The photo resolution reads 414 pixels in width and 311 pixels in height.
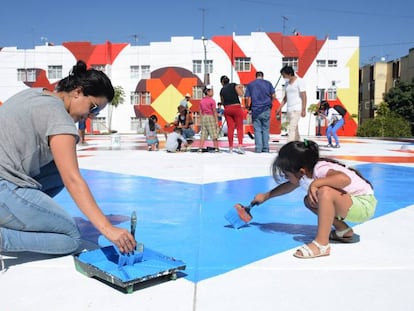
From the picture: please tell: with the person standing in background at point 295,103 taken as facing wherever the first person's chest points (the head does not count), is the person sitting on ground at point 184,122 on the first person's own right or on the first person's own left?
on the first person's own right

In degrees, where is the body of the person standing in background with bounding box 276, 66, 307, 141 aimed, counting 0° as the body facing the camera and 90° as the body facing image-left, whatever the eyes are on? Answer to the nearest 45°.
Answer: approximately 45°

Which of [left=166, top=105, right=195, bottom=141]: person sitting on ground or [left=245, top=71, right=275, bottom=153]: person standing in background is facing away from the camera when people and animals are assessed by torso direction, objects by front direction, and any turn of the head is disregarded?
the person standing in background

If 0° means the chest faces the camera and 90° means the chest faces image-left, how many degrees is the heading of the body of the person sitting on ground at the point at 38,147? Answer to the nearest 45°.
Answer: approximately 270°

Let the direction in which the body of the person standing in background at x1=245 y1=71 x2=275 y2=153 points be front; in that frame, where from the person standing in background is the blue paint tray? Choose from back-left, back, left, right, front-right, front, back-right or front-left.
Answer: back

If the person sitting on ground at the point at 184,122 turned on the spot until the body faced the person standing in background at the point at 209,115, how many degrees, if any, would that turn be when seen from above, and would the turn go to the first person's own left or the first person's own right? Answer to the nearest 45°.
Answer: approximately 45° to the first person's own left

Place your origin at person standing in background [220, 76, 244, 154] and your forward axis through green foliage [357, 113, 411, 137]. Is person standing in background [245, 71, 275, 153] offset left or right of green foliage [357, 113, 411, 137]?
right

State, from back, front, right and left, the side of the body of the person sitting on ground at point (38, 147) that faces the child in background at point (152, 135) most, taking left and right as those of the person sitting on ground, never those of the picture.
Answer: left

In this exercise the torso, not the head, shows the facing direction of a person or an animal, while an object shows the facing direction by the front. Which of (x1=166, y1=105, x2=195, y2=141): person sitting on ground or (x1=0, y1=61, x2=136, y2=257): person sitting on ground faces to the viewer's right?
(x1=0, y1=61, x2=136, y2=257): person sitting on ground

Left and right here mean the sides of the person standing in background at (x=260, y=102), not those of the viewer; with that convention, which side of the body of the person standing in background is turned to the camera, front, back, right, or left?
back
